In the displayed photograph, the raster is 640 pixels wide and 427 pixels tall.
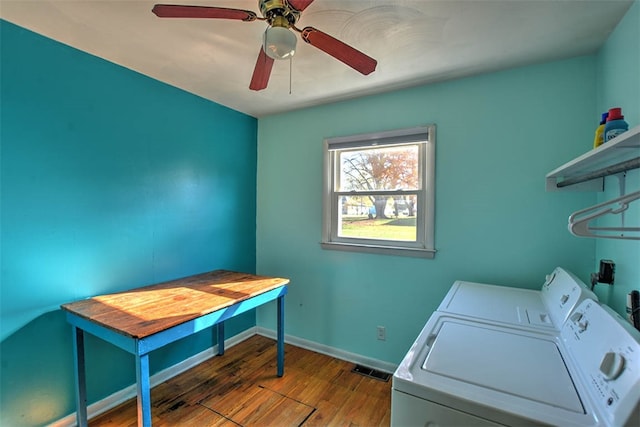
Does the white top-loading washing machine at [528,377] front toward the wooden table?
yes

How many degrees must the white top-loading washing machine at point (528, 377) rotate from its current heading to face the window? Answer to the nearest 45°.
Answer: approximately 45° to its right

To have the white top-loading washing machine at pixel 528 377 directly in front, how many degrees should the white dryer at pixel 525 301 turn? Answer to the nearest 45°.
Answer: approximately 90° to its left

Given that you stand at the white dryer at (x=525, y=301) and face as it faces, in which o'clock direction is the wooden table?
The wooden table is roughly at 11 o'clock from the white dryer.

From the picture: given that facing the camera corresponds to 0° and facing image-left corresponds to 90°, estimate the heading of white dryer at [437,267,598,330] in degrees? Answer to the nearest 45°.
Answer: approximately 90°

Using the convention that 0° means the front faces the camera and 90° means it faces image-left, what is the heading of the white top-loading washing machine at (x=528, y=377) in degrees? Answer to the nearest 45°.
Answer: approximately 90°

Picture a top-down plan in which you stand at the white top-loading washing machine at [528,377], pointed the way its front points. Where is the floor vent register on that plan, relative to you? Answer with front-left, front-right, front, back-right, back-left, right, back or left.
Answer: front-right

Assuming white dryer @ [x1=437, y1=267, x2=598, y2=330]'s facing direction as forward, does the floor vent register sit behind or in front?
in front
